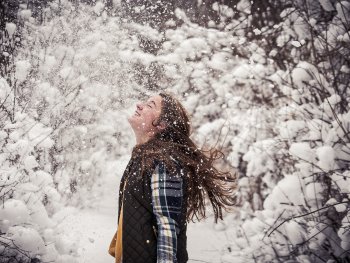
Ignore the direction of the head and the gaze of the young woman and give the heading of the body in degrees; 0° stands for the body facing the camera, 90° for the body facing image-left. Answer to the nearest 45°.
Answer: approximately 90°

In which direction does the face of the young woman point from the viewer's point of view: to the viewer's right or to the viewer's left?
to the viewer's left
